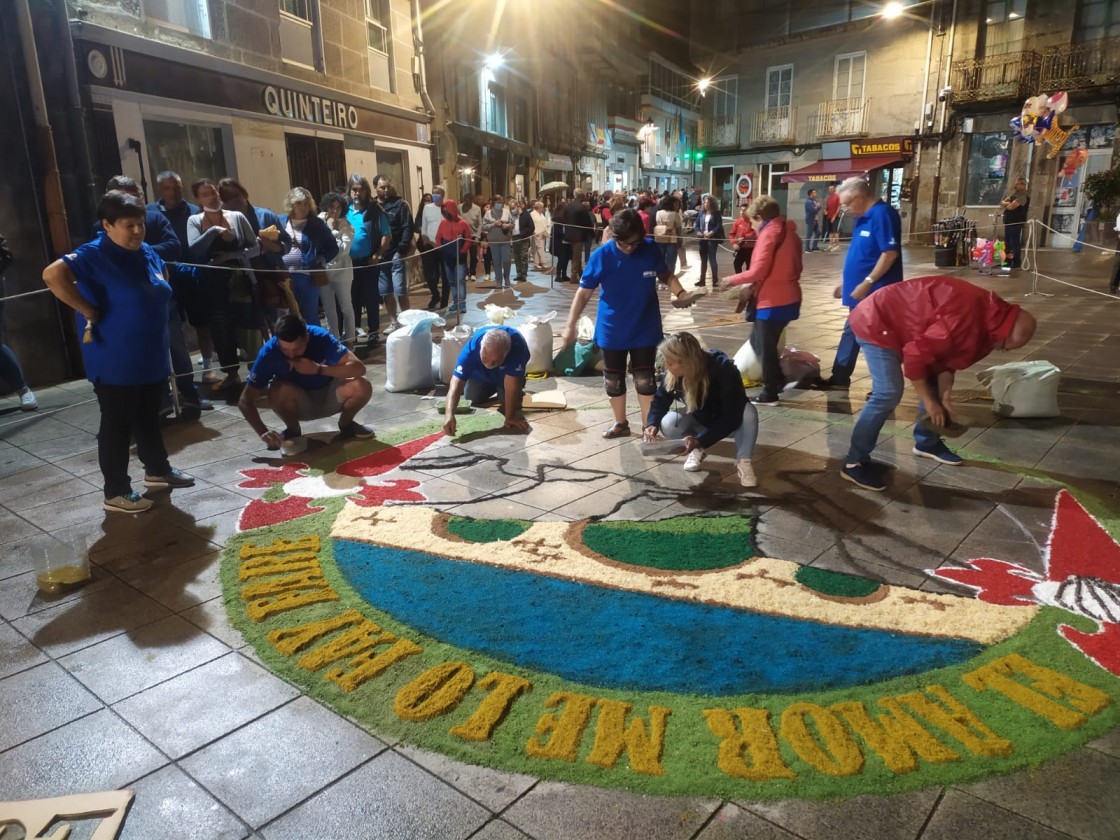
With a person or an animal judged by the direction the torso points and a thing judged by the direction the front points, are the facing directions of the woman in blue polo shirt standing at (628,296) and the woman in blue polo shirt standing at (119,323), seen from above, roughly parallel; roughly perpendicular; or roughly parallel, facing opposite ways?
roughly perpendicular

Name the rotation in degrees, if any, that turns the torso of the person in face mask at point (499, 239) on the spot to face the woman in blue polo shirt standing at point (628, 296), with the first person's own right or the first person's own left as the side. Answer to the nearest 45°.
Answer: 0° — they already face them

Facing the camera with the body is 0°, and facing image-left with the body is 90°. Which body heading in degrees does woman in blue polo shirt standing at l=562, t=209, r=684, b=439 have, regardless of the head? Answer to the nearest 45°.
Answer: approximately 0°

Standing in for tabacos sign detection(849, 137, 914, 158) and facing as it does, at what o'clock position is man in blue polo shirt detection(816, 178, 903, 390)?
The man in blue polo shirt is roughly at 12 o'clock from the tabacos sign.

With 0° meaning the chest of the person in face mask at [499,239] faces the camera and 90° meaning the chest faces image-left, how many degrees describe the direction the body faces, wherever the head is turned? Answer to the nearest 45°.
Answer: approximately 0°

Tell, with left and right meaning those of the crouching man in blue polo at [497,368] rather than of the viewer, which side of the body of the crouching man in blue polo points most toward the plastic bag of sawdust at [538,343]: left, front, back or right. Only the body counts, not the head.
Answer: back

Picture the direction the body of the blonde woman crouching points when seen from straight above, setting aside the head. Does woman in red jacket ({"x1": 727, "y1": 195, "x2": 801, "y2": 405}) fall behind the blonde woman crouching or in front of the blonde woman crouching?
behind

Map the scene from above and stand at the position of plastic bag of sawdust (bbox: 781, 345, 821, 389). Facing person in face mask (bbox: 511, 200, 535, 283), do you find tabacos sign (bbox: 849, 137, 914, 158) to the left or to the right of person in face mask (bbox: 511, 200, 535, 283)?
right
